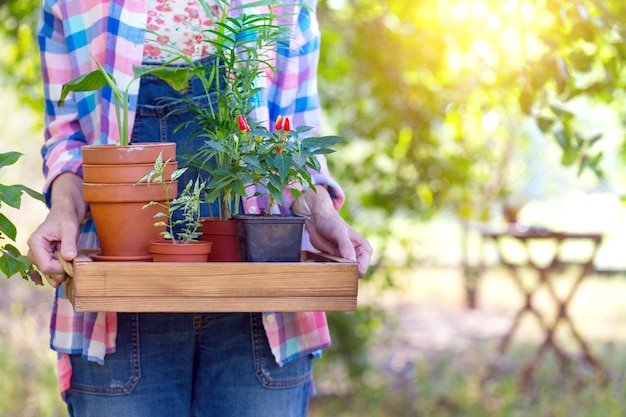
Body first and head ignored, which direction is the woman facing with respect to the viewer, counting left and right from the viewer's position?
facing the viewer

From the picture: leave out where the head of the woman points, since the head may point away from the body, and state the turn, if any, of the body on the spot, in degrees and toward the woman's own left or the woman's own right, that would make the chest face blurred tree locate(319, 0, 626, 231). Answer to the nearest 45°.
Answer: approximately 135° to the woman's own left
